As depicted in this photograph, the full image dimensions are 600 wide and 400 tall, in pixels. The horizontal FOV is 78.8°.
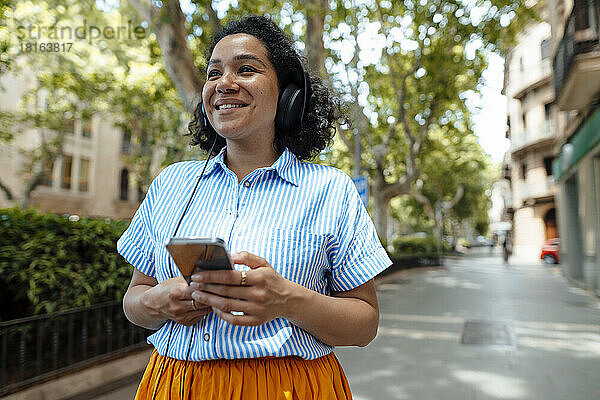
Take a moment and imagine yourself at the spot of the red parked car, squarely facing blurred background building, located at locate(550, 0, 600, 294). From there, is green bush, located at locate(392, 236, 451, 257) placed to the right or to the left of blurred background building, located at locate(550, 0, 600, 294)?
right

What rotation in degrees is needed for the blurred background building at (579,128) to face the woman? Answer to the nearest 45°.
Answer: approximately 90° to its left

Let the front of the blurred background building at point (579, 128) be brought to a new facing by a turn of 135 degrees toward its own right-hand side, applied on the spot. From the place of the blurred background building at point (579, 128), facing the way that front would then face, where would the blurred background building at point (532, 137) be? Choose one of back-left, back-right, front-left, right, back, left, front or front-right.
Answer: front-left

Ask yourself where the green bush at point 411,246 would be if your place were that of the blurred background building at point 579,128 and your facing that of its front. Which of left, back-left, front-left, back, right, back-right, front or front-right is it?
front-right

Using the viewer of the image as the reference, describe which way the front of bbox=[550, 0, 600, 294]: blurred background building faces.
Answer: facing to the left of the viewer

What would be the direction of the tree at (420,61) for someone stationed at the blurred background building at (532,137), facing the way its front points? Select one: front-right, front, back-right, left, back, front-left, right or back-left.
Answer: front-left

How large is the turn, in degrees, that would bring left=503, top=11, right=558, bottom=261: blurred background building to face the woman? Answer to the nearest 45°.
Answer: approximately 45° to its left

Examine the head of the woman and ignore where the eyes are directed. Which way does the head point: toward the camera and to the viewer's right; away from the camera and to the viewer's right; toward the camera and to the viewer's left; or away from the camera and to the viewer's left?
toward the camera and to the viewer's left

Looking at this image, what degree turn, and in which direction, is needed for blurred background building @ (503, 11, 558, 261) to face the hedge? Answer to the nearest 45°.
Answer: approximately 45° to its left

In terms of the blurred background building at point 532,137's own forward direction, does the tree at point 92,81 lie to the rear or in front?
in front

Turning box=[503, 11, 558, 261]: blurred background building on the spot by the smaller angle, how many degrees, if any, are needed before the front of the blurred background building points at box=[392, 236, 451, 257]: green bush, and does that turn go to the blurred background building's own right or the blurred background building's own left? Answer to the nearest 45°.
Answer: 0° — it already faces it

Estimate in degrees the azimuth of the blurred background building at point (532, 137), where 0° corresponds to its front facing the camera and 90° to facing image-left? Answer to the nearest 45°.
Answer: approximately 45°
